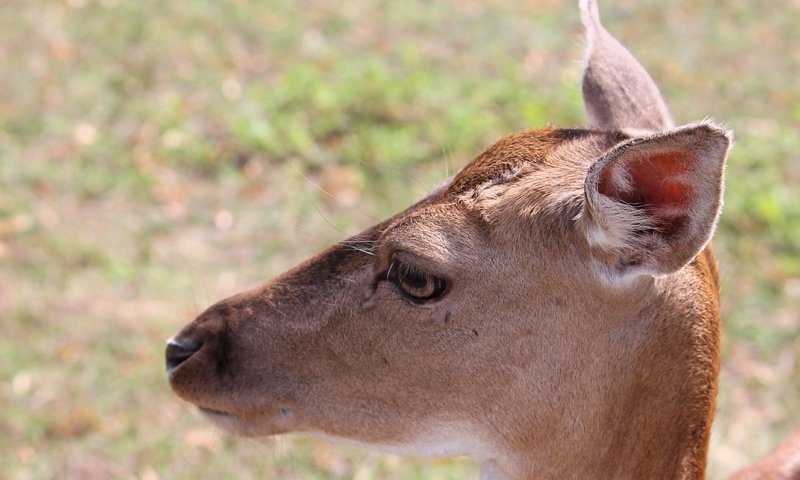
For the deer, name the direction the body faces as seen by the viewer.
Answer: to the viewer's left
